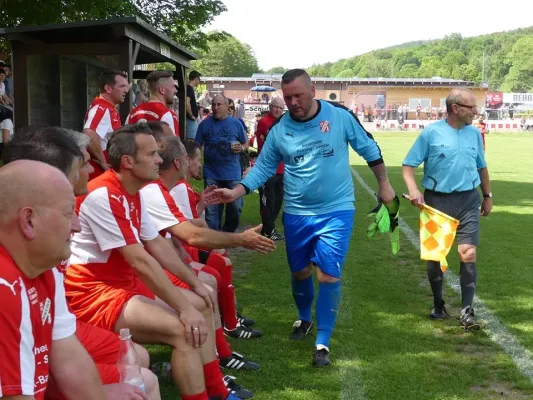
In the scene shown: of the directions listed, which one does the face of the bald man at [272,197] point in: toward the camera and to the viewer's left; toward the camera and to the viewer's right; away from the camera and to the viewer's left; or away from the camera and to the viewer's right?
toward the camera and to the viewer's left

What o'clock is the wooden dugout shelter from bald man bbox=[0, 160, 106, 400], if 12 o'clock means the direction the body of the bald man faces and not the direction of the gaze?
The wooden dugout shelter is roughly at 9 o'clock from the bald man.

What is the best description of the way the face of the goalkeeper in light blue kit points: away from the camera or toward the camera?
toward the camera

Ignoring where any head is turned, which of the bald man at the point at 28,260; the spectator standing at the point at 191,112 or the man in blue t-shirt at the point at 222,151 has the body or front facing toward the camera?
the man in blue t-shirt

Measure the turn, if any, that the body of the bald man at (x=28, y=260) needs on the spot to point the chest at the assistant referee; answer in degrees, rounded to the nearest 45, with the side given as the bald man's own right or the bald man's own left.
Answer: approximately 45° to the bald man's own left

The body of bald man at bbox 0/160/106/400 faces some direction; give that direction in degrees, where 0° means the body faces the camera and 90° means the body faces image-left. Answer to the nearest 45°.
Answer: approximately 270°

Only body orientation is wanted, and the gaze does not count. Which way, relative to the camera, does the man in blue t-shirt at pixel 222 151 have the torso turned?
toward the camera

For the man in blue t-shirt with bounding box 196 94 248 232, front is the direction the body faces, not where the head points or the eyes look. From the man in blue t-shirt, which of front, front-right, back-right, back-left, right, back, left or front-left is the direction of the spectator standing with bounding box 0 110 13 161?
right

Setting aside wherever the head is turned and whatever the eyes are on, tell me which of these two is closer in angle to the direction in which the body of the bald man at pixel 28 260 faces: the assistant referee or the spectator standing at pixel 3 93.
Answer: the assistant referee

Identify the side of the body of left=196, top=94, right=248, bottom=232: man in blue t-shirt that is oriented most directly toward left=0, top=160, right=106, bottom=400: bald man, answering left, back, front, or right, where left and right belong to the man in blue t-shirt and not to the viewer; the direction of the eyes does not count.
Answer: front
